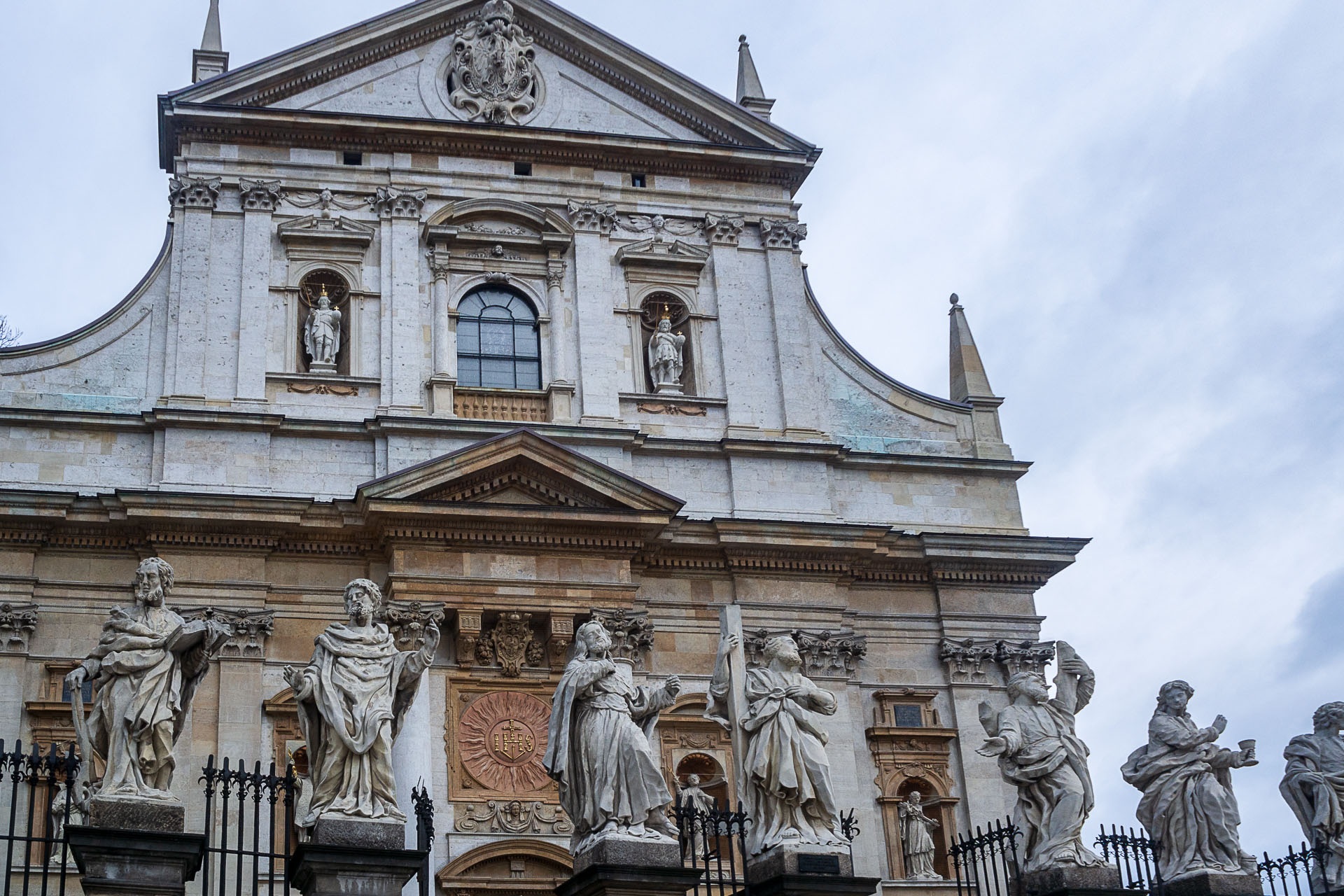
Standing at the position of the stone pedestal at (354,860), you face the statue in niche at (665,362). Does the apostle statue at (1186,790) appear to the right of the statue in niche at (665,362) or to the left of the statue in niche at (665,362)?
right

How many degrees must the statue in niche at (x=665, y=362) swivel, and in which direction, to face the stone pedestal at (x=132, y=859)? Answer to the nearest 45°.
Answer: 0° — it already faces it

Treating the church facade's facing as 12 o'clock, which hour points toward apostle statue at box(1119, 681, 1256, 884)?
The apostle statue is roughly at 11 o'clock from the church facade.

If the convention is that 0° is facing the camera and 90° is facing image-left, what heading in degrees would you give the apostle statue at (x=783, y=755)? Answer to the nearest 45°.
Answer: approximately 0°

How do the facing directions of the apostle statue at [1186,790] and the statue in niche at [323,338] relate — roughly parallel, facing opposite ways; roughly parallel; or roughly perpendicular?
roughly parallel

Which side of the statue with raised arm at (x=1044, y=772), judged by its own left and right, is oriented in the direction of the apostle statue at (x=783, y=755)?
right

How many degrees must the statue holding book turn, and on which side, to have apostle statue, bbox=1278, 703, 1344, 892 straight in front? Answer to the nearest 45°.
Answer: approximately 90° to its left

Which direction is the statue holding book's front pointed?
toward the camera

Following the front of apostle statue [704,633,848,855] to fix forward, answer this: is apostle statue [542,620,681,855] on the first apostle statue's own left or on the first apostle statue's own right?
on the first apostle statue's own right

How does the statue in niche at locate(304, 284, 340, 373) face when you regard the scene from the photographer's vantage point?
facing the viewer

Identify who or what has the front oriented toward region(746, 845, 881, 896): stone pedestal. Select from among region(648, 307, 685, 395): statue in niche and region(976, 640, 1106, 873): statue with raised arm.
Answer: the statue in niche

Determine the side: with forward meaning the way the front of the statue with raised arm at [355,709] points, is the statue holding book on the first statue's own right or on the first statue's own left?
on the first statue's own right
